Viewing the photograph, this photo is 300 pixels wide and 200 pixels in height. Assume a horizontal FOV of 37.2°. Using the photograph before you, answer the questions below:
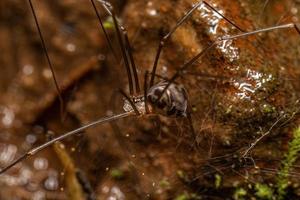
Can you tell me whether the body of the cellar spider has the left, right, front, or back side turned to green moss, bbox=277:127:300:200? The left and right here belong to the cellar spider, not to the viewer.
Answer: back

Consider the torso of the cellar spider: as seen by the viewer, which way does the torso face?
to the viewer's left

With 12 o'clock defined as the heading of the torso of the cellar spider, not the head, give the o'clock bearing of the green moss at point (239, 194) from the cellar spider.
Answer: The green moss is roughly at 7 o'clock from the cellar spider.
